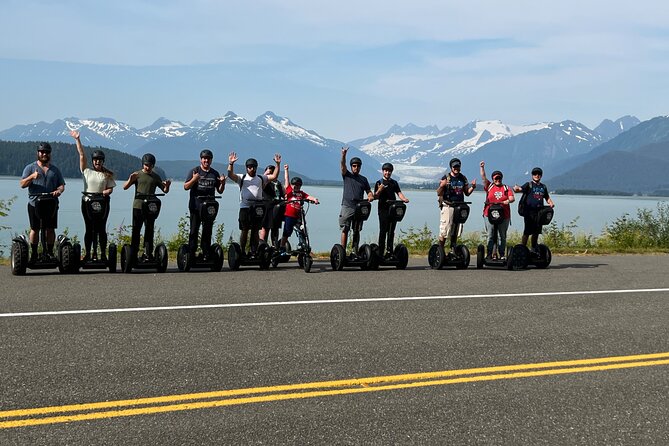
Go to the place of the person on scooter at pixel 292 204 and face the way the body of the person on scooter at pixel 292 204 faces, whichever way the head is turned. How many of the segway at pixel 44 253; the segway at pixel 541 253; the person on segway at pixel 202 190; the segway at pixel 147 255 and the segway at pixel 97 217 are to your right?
4

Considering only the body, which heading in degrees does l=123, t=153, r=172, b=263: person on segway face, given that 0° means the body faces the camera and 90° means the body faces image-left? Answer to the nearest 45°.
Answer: approximately 0°

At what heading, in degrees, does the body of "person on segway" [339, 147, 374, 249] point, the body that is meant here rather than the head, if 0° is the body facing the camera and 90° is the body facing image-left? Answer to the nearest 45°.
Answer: approximately 315°

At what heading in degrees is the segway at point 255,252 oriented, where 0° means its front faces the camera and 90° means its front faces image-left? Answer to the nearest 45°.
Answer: approximately 315°

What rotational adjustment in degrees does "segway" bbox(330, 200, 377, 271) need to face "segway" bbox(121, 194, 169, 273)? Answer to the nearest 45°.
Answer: approximately 135° to its right
